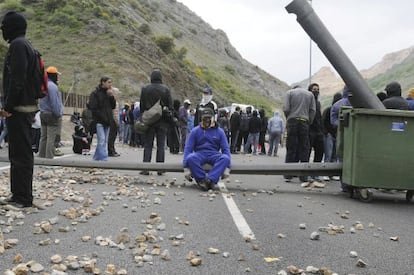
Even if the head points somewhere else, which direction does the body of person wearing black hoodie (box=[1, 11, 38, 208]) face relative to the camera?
to the viewer's left

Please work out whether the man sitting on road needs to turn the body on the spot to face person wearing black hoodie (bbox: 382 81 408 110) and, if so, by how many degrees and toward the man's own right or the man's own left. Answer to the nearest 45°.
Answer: approximately 90° to the man's own left

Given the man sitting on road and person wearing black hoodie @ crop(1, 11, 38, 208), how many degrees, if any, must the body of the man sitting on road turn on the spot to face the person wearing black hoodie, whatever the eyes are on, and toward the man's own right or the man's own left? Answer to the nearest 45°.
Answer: approximately 45° to the man's own right

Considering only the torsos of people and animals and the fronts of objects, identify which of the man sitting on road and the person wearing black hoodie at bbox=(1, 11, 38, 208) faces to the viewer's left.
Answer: the person wearing black hoodie

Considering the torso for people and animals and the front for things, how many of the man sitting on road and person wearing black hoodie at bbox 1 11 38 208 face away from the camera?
0
